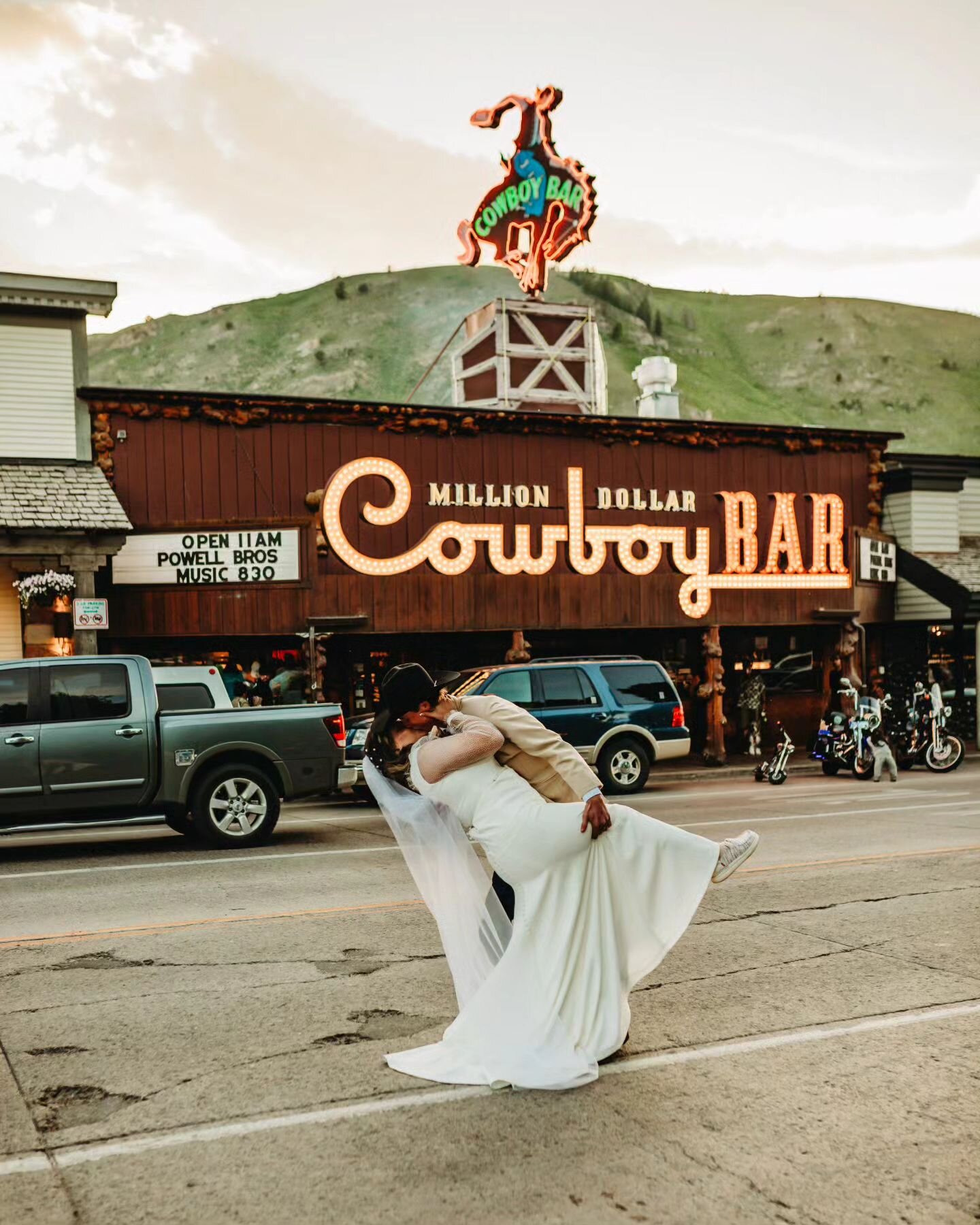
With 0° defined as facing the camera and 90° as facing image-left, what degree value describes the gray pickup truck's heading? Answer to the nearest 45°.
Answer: approximately 90°

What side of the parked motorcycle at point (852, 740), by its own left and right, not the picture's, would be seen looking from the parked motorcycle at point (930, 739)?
left

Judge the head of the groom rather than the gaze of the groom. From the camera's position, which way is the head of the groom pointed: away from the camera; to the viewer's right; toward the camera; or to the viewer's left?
to the viewer's left

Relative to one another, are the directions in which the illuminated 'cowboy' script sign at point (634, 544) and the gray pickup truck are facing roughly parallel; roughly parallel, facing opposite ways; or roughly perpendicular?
roughly perpendicular

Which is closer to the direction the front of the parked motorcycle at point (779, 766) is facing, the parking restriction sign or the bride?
the bride

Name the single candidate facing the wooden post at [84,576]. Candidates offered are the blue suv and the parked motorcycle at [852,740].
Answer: the blue suv

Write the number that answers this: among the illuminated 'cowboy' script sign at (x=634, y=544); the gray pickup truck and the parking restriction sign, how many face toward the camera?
2

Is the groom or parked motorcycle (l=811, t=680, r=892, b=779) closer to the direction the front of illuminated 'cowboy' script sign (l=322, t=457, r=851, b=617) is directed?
the groom

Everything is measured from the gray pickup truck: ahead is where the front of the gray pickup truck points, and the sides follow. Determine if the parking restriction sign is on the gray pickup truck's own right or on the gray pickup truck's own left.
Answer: on the gray pickup truck's own right

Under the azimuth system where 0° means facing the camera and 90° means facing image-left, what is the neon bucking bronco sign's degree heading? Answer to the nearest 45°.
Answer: approximately 0°
